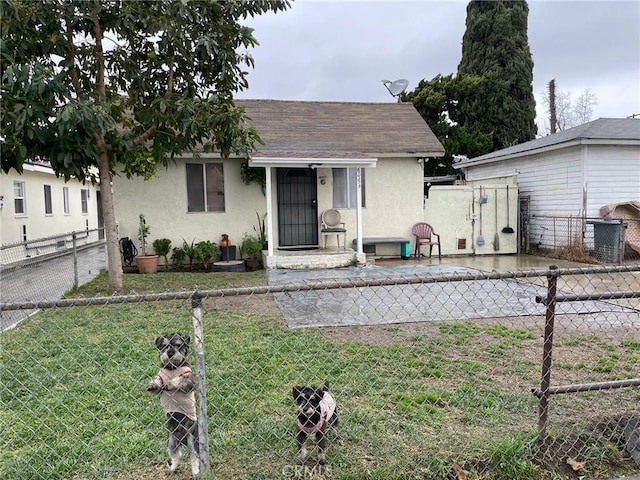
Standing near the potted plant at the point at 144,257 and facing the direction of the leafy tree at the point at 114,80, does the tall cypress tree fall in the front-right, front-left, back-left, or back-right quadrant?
back-left

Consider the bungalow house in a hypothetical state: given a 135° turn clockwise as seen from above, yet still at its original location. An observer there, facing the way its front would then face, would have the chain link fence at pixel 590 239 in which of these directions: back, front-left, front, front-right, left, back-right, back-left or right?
back-right

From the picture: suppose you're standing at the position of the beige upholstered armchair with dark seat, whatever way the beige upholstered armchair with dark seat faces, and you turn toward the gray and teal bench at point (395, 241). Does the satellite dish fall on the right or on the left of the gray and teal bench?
left

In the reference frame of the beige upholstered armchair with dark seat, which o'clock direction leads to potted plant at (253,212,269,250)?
The potted plant is roughly at 3 o'clock from the beige upholstered armchair with dark seat.

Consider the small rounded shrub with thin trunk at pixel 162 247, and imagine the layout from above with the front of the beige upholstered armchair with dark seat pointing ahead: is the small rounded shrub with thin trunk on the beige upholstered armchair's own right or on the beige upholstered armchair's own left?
on the beige upholstered armchair's own right

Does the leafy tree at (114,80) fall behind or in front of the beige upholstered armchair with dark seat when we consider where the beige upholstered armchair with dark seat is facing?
in front

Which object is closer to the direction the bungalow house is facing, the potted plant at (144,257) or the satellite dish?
the potted plant

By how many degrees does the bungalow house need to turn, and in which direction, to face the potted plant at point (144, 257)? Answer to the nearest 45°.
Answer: approximately 90° to its right

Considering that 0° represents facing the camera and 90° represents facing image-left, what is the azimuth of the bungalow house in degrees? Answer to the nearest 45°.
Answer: approximately 0°

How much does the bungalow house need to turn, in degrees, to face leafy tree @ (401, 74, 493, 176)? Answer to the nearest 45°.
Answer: approximately 135° to its left

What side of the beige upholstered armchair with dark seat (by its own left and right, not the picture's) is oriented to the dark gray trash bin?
left

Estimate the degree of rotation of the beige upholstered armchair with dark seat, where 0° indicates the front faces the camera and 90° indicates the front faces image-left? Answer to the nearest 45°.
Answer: approximately 0°
